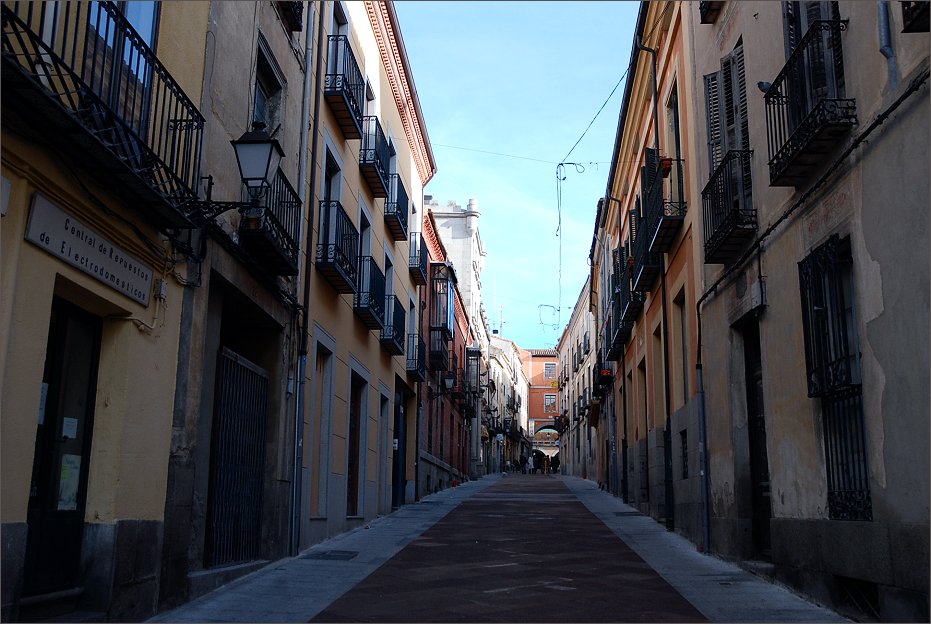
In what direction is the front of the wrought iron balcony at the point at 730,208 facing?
to the viewer's left

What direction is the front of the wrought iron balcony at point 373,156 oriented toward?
to the viewer's right

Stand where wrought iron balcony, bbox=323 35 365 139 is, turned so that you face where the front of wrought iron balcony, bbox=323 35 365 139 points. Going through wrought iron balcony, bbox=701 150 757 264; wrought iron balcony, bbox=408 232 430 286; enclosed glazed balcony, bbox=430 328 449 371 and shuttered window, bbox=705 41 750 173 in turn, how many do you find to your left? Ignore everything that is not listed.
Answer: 2

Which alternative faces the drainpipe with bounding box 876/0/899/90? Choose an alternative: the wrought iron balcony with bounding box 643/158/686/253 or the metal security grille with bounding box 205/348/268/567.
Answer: the metal security grille

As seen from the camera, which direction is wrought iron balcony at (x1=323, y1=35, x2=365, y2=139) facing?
to the viewer's right

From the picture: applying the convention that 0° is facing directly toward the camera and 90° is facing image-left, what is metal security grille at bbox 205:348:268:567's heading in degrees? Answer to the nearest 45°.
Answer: approximately 315°

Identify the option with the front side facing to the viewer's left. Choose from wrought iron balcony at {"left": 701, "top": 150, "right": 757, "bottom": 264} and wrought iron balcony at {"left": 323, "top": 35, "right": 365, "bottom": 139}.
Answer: wrought iron balcony at {"left": 701, "top": 150, "right": 757, "bottom": 264}

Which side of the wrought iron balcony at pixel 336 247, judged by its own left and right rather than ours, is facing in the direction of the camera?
right

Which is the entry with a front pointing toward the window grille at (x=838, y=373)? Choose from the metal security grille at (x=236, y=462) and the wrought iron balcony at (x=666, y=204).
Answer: the metal security grille

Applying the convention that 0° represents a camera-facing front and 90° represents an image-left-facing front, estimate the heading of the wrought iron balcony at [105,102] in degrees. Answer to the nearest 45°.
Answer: approximately 315°

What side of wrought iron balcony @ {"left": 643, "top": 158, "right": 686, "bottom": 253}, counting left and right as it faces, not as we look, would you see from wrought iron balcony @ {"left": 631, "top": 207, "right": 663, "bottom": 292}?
right

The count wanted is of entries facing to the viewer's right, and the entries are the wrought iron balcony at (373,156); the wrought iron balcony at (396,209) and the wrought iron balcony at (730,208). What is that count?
2

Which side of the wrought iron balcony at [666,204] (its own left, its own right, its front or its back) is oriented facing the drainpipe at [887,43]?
left

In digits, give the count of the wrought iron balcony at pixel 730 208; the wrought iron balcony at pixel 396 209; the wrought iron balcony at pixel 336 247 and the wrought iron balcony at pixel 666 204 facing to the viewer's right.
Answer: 2

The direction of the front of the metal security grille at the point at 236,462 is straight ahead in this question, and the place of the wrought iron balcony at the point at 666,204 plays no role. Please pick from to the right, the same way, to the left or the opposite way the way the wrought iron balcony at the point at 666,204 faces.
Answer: the opposite way
